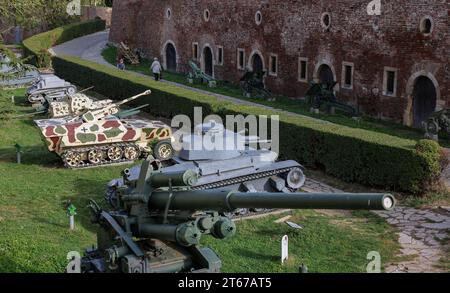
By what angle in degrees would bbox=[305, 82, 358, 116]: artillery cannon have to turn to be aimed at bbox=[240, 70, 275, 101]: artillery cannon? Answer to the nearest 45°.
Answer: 0° — it already faces it

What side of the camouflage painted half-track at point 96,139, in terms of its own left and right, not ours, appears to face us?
right

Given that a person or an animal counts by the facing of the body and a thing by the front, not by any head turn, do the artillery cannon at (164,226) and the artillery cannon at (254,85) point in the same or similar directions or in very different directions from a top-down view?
very different directions

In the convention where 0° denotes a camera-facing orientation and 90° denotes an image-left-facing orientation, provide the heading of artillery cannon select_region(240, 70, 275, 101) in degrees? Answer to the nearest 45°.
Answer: approximately 135°

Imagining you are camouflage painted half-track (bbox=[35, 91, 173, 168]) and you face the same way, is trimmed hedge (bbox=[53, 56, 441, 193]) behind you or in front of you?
in front

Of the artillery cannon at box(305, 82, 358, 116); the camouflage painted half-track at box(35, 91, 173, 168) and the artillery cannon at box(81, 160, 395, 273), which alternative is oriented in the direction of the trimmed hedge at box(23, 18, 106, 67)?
the artillery cannon at box(305, 82, 358, 116)

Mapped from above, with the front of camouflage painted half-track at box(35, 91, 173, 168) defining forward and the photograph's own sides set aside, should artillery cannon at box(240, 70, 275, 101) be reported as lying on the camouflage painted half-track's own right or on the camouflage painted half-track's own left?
on the camouflage painted half-track's own left

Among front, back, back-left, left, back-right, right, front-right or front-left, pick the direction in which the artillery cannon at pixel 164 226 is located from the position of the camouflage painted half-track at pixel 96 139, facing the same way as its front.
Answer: right

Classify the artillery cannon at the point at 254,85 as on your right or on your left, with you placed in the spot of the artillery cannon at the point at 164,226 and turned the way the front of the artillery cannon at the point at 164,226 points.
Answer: on your left
